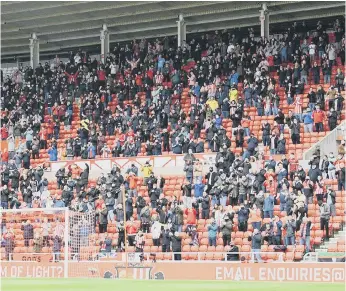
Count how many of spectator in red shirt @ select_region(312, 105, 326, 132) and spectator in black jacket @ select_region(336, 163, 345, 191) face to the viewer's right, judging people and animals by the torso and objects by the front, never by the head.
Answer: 0

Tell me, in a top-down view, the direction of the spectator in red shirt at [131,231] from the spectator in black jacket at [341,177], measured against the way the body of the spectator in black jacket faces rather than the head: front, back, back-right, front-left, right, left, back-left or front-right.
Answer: front-right

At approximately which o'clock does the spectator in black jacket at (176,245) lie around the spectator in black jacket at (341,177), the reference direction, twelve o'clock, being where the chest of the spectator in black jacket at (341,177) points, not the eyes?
the spectator in black jacket at (176,245) is roughly at 1 o'clock from the spectator in black jacket at (341,177).

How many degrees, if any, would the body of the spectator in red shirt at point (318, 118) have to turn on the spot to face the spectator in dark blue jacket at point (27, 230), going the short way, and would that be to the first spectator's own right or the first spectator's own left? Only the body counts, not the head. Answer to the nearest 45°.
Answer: approximately 90° to the first spectator's own right

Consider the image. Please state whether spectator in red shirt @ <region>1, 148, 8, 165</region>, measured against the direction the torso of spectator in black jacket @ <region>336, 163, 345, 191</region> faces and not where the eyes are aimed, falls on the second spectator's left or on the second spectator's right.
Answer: on the second spectator's right

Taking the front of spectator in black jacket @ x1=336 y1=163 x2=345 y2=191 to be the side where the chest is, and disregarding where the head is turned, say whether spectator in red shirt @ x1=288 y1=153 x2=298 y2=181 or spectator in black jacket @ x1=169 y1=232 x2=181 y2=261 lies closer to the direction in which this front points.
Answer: the spectator in black jacket

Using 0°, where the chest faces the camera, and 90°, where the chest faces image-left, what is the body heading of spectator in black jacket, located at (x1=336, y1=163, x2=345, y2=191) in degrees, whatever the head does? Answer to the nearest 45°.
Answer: approximately 45°

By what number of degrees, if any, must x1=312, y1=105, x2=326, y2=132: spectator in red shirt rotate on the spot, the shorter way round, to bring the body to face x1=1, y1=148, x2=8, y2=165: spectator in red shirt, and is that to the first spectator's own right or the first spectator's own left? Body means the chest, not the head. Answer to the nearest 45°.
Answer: approximately 90° to the first spectator's own right

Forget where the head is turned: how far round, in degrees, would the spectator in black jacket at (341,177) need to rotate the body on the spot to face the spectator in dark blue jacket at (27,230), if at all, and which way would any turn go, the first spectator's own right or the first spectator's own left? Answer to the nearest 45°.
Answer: approximately 45° to the first spectator's own right

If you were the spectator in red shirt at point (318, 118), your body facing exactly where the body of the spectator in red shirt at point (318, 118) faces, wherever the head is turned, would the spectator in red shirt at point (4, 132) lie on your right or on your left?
on your right

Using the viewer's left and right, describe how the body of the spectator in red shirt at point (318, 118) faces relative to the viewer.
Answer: facing the viewer
